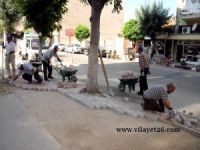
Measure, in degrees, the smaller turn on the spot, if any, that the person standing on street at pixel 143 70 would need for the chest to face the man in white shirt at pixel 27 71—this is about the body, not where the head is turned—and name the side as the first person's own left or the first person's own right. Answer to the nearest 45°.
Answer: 0° — they already face them

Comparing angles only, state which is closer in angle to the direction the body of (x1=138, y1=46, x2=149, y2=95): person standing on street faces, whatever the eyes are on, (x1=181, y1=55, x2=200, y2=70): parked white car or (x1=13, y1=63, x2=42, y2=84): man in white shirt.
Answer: the man in white shirt

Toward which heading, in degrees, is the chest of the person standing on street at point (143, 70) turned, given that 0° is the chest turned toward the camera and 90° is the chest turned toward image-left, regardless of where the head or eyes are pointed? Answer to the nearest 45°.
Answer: approximately 90°
